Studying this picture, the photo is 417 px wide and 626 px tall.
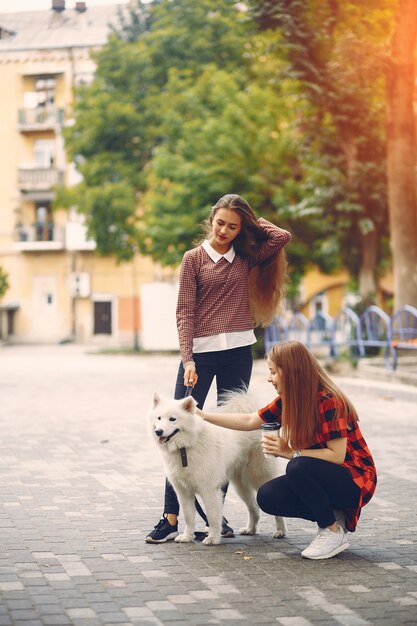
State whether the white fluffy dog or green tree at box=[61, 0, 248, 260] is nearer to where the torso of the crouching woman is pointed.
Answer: the white fluffy dog

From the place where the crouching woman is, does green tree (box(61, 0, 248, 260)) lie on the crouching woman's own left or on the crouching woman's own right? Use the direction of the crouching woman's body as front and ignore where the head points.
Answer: on the crouching woman's own right

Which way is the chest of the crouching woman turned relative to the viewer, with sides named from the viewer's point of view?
facing to the left of the viewer

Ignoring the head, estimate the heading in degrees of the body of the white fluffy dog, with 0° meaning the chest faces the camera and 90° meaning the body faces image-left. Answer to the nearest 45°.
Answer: approximately 45°

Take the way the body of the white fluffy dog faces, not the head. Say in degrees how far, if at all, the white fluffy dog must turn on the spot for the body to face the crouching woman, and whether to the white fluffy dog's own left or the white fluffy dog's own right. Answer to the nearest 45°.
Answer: approximately 90° to the white fluffy dog's own left

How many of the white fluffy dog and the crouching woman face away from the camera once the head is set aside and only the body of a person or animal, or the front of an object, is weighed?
0

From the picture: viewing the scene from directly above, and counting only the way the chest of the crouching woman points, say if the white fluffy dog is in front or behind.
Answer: in front

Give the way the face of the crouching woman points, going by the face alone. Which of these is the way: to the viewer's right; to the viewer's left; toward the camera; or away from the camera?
to the viewer's left

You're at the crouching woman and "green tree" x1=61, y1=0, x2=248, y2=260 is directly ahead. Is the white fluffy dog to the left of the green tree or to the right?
left

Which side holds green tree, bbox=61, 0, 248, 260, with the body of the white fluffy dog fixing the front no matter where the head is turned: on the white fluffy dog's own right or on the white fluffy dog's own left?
on the white fluffy dog's own right
